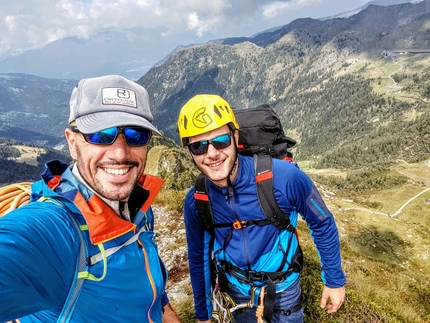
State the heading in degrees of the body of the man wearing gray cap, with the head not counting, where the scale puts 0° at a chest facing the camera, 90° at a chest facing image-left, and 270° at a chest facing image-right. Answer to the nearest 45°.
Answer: approximately 315°

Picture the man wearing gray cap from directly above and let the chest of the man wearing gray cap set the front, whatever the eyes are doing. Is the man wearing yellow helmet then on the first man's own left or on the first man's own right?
on the first man's own left
